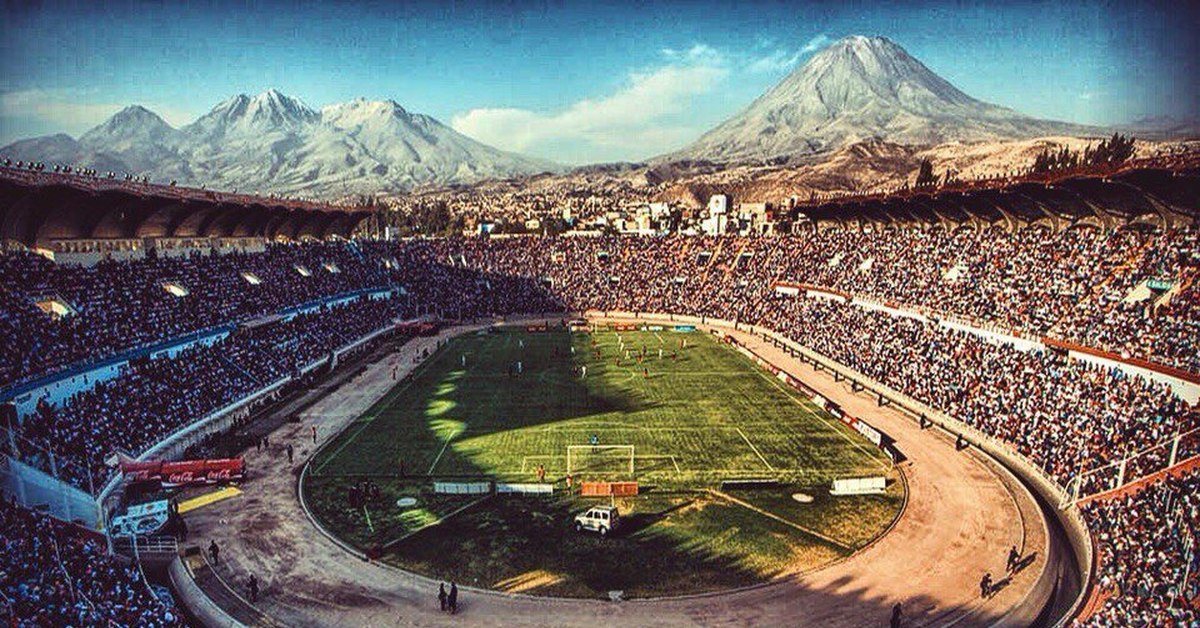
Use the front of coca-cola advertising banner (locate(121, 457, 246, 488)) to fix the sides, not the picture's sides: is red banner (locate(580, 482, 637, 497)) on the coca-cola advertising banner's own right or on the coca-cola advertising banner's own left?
on the coca-cola advertising banner's own left

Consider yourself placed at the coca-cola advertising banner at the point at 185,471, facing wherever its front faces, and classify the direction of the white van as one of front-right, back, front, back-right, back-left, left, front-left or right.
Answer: front-left

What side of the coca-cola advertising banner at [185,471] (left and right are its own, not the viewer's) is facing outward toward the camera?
front

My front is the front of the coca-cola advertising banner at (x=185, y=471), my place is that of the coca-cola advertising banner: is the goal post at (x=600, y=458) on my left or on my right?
on my left
